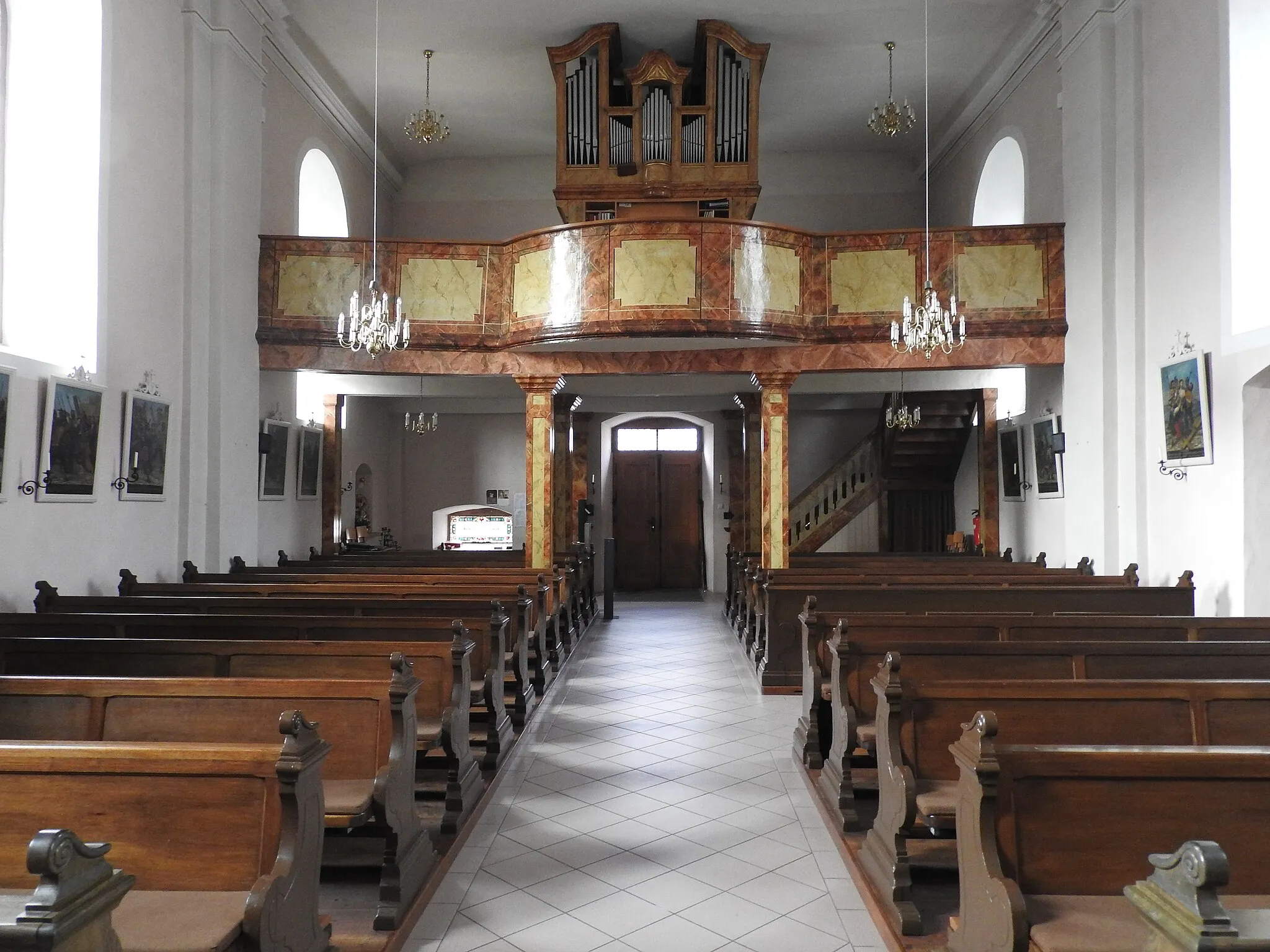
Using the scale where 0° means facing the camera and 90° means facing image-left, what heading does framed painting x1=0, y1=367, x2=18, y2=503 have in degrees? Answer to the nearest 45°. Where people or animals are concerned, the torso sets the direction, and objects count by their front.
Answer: approximately 315°

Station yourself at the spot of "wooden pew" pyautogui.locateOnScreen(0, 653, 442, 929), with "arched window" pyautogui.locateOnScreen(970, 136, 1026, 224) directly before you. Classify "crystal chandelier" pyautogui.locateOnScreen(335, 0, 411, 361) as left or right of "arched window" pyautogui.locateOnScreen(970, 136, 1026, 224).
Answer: left

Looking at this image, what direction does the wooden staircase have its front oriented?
to the viewer's left

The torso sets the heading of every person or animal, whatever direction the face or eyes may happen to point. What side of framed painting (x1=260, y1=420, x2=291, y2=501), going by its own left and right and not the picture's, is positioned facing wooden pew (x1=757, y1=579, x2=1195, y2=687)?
front

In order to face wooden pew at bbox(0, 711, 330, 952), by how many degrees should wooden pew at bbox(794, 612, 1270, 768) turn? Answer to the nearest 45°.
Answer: approximately 45° to its right

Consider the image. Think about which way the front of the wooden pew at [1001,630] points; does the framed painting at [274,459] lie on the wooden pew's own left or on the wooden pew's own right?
on the wooden pew's own right

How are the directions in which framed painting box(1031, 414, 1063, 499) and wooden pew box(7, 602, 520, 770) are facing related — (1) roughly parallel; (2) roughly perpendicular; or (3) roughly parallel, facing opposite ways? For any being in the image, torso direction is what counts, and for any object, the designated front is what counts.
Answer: roughly perpendicular

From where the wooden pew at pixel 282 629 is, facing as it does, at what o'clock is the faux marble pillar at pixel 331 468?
The faux marble pillar is roughly at 6 o'clock from the wooden pew.

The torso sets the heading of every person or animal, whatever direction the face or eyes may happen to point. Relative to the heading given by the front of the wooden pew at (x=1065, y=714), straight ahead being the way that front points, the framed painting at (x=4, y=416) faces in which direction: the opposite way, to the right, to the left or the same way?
to the left

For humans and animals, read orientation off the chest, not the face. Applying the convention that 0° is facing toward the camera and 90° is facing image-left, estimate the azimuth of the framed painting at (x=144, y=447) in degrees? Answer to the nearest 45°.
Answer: approximately 315°

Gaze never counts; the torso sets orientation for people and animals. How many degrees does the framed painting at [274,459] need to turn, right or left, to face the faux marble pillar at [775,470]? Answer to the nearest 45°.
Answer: approximately 45° to its left

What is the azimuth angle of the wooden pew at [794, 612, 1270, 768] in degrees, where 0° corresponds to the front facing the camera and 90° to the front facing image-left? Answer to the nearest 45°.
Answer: approximately 0°

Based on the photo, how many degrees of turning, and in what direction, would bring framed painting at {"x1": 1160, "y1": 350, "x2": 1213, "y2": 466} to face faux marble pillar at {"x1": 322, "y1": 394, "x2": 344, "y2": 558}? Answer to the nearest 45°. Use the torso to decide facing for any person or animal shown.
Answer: approximately 45° to its right
